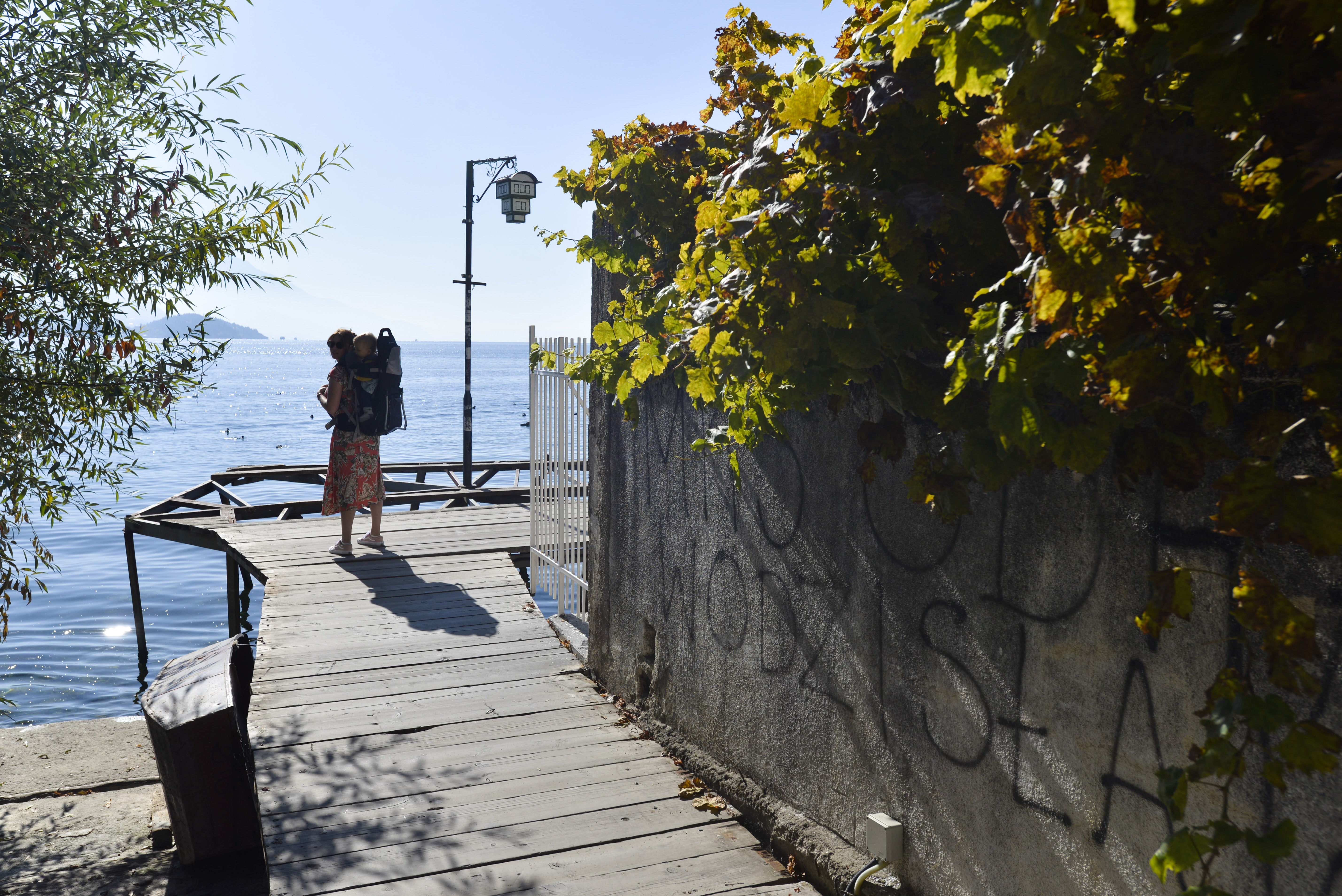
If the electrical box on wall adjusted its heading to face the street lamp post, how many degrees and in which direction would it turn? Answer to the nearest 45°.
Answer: approximately 90° to its right

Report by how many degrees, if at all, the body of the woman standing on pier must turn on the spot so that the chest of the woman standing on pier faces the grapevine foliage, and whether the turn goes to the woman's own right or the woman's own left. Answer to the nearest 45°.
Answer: approximately 90° to the woman's own left

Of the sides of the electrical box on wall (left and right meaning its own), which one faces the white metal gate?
right

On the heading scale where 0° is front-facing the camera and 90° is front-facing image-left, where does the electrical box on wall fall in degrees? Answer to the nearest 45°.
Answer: approximately 45°

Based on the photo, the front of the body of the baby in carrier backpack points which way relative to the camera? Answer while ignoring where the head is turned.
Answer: to the viewer's left

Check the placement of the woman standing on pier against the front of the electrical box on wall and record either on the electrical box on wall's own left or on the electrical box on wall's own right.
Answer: on the electrical box on wall's own right

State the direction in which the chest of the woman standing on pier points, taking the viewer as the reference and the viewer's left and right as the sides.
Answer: facing to the left of the viewer

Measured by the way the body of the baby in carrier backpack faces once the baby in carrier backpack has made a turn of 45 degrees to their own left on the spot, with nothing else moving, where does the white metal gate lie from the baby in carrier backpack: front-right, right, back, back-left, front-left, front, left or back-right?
left
